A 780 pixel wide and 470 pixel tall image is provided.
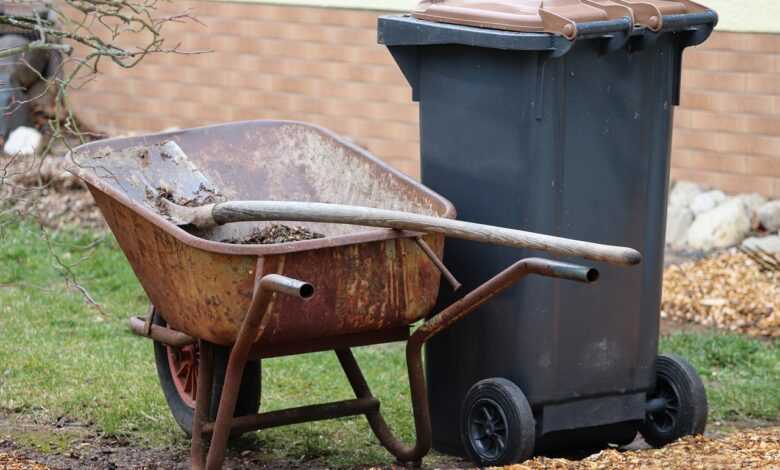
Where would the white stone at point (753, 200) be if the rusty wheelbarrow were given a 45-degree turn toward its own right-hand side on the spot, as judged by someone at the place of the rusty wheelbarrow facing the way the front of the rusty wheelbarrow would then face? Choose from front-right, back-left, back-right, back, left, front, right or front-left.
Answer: front-right

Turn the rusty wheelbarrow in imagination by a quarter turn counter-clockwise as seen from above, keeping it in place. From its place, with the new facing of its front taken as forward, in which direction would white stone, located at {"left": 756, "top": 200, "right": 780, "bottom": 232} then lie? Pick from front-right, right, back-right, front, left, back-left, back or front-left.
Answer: back

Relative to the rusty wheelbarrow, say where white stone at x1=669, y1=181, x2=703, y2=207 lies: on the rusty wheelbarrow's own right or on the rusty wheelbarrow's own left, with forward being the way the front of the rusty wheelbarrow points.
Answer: on the rusty wheelbarrow's own right

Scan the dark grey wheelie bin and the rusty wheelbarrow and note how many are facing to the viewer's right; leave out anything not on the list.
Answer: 0

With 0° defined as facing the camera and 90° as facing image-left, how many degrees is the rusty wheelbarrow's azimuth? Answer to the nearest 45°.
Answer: approximately 135°

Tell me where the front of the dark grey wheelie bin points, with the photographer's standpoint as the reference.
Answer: facing away from the viewer and to the left of the viewer

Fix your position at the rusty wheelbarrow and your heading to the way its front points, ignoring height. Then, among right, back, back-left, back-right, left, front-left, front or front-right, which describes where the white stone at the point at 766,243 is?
right
